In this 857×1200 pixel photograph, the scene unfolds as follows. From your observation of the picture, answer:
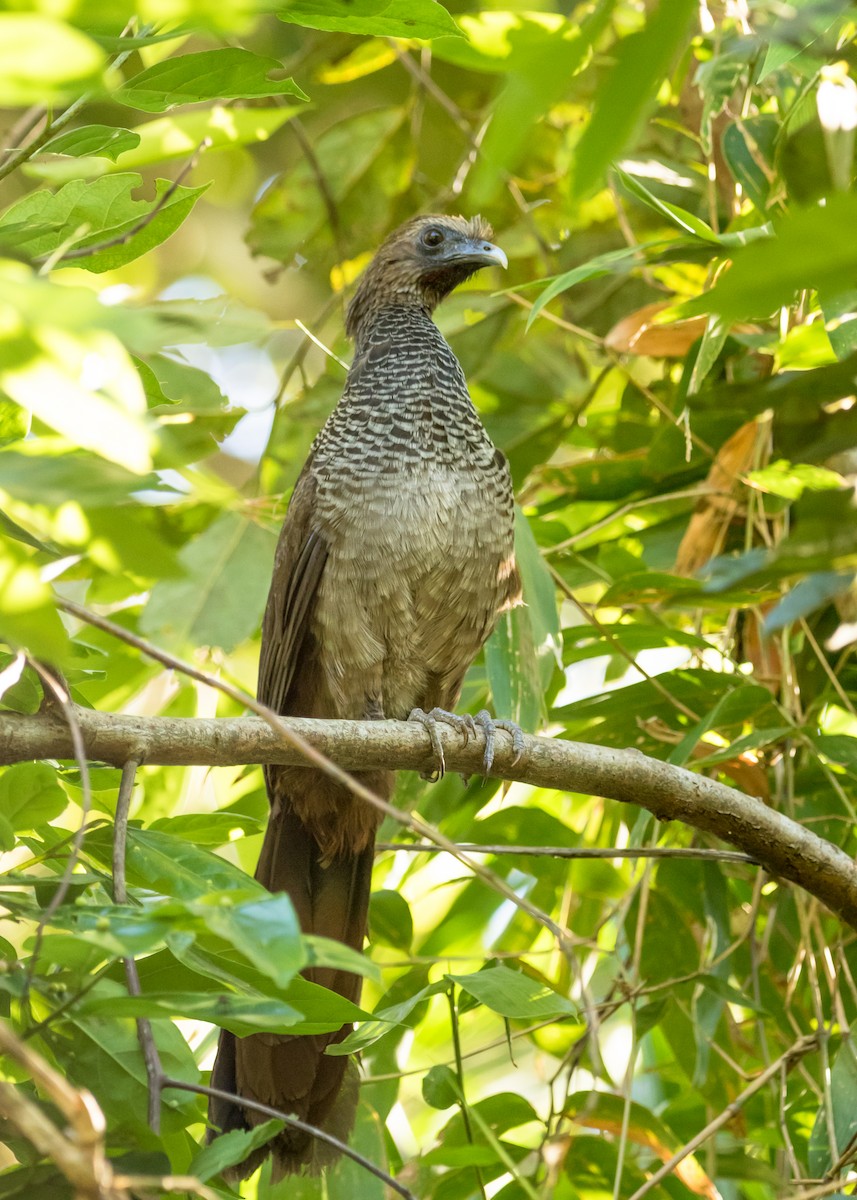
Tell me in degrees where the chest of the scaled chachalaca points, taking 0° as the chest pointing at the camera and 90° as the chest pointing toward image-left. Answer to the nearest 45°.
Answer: approximately 315°

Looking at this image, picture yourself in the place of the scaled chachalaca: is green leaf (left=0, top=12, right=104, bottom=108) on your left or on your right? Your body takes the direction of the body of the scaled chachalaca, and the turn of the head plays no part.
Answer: on your right

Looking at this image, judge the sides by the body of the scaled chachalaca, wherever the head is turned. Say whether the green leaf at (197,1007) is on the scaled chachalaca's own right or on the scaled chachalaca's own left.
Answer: on the scaled chachalaca's own right

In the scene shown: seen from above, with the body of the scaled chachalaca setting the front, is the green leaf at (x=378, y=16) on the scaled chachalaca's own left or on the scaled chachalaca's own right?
on the scaled chachalaca's own right
